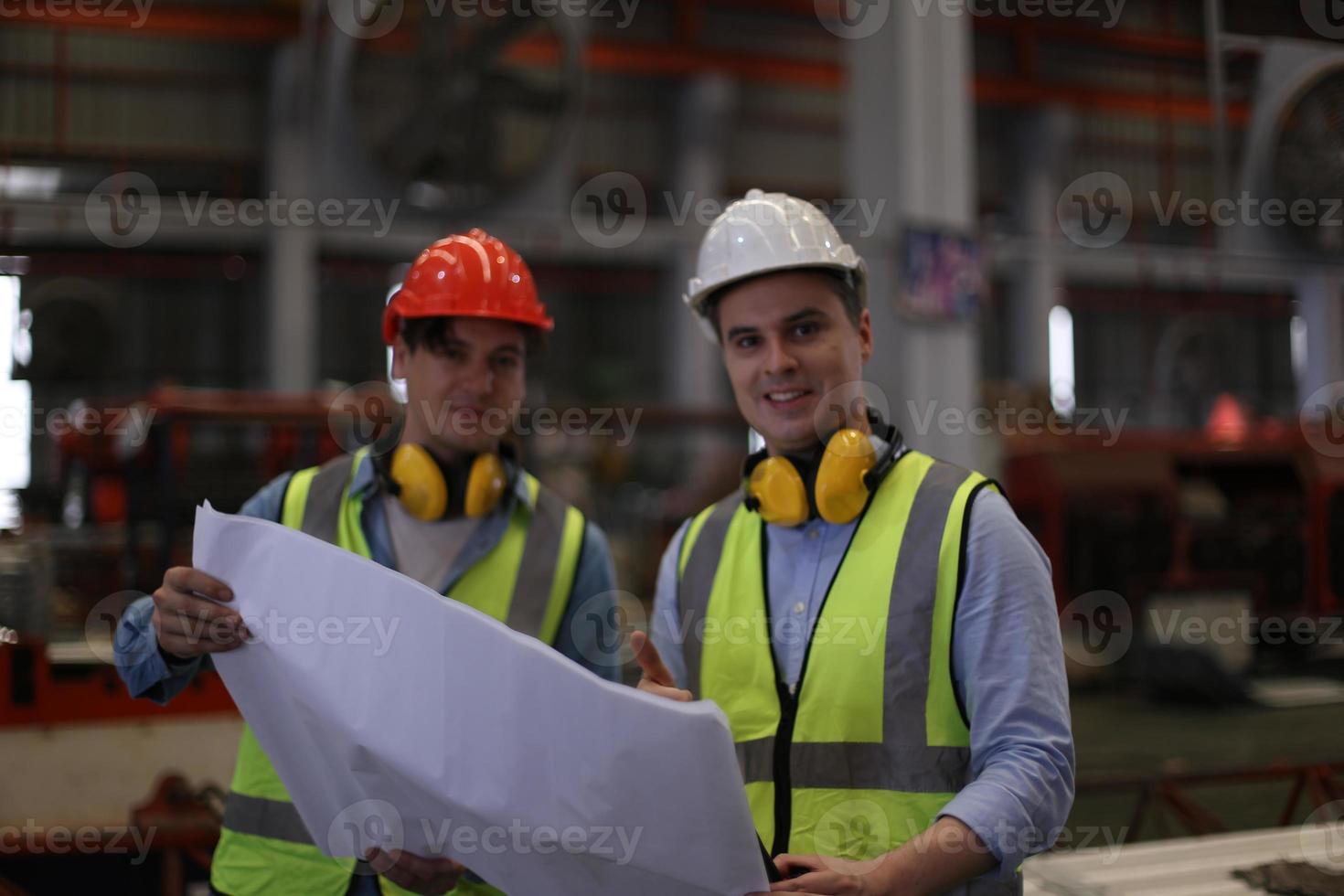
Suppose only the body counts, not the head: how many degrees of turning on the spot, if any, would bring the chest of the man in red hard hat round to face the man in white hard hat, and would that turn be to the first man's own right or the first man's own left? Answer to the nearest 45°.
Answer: approximately 45° to the first man's own left

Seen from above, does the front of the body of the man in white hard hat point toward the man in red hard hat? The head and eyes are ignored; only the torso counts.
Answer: no

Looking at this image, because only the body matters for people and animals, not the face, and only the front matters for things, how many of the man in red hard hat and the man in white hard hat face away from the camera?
0

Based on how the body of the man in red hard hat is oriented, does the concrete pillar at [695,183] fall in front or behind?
behind

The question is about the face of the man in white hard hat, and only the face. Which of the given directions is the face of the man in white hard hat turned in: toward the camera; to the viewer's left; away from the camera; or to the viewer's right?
toward the camera

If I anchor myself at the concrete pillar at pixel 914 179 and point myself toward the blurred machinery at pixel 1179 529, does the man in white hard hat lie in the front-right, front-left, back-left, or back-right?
back-right

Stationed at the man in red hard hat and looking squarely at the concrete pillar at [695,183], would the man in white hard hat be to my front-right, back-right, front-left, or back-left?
back-right

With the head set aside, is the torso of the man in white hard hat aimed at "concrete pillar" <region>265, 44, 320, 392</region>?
no

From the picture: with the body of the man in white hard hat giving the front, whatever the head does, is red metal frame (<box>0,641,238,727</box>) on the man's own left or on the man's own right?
on the man's own right

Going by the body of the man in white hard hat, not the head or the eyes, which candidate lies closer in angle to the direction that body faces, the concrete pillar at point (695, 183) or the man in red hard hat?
the man in red hard hat

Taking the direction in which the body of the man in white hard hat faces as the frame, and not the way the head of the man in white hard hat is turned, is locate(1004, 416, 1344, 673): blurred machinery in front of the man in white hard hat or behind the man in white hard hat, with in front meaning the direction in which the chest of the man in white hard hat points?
behind

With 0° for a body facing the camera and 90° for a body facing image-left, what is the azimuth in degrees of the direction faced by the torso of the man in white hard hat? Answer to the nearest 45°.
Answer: approximately 45°

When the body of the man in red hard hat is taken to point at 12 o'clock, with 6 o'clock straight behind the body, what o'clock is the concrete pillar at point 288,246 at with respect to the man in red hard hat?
The concrete pillar is roughly at 6 o'clock from the man in red hard hat.

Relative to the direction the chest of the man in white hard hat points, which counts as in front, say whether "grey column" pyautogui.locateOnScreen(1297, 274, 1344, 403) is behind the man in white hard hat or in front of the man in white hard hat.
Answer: behind

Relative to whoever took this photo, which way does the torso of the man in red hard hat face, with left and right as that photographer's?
facing the viewer
